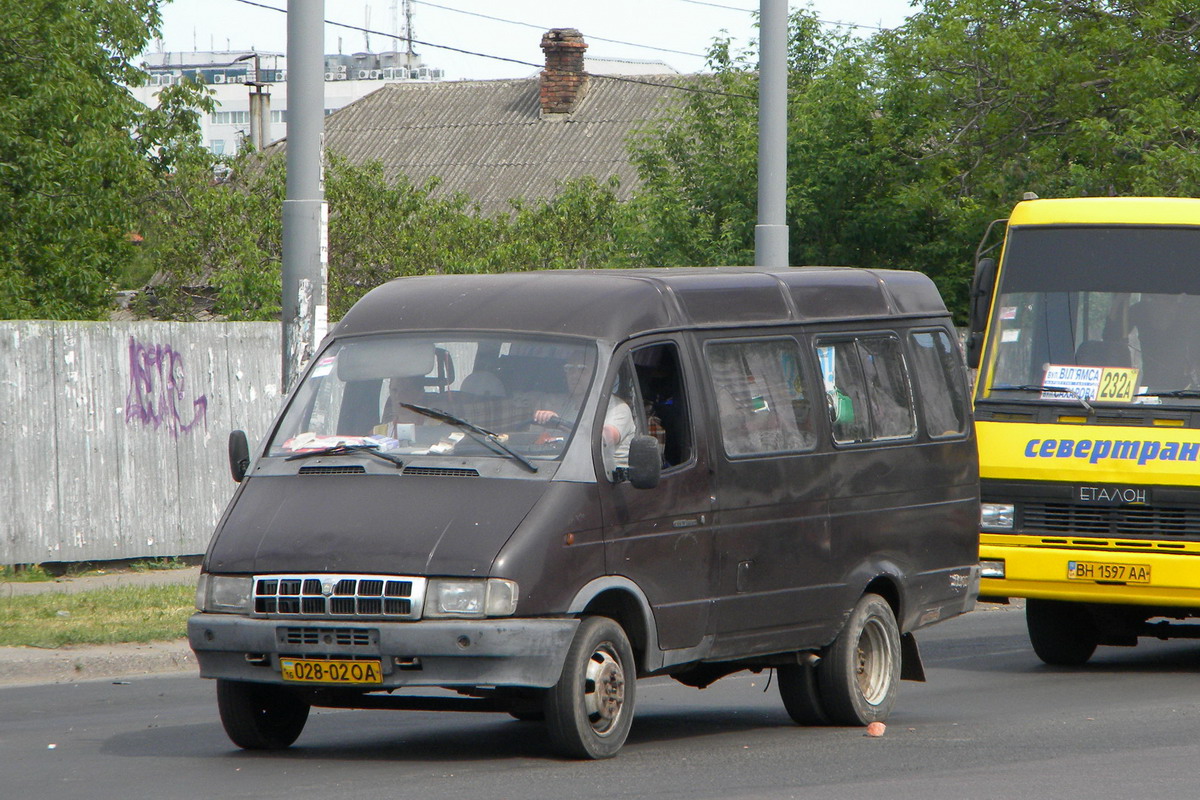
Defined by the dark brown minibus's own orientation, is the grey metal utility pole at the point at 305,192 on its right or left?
on its right

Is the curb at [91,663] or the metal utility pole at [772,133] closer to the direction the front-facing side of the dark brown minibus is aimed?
the curb

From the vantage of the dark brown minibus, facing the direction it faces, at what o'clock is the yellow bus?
The yellow bus is roughly at 6 o'clock from the dark brown minibus.

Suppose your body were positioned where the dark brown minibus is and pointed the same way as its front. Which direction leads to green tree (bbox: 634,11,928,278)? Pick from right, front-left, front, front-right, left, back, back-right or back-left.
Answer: back-right

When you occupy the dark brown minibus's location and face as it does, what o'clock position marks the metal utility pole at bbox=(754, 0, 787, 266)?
The metal utility pole is roughly at 5 o'clock from the dark brown minibus.

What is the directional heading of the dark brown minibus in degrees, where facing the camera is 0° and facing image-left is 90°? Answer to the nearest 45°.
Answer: approximately 45°

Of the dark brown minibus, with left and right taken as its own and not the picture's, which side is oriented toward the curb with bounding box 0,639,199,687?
right

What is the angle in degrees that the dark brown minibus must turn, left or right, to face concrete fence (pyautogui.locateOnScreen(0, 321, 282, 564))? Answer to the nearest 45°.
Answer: approximately 90° to its right

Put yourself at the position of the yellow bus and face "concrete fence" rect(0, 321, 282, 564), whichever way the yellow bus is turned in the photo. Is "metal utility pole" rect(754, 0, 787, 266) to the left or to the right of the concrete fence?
right
